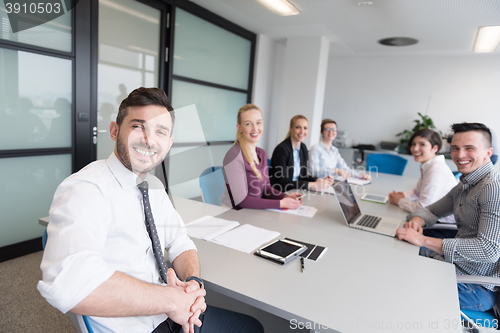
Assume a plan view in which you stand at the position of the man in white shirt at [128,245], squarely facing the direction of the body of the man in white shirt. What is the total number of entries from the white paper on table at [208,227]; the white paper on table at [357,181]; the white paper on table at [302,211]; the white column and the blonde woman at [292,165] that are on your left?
5

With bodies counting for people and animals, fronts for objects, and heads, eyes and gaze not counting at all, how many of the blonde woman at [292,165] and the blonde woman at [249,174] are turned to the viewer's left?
0

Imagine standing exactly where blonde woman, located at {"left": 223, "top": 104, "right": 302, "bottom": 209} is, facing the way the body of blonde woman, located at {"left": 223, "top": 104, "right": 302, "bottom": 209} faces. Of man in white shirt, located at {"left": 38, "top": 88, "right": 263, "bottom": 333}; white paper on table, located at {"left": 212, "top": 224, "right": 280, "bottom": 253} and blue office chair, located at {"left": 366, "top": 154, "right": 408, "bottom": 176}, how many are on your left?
1

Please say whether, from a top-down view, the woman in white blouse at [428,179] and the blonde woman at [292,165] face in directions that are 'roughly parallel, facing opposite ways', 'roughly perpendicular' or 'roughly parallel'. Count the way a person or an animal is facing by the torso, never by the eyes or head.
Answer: roughly parallel, facing opposite ways

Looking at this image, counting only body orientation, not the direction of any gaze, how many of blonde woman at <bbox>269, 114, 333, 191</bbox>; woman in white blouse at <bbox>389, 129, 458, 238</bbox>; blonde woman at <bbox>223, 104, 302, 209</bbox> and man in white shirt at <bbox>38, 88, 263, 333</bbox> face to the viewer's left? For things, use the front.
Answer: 1

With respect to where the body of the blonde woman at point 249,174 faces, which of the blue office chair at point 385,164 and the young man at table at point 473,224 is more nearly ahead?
the young man at table

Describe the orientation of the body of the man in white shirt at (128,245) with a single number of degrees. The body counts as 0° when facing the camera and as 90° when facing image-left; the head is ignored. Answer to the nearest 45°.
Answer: approximately 315°

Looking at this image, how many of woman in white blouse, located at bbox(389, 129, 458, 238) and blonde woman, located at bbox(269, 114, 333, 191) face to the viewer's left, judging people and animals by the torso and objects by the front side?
1

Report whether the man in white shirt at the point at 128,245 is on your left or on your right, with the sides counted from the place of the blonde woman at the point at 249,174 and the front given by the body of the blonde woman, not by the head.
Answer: on your right

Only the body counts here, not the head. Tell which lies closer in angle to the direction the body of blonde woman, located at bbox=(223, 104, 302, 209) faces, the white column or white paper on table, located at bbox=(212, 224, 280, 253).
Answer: the white paper on table

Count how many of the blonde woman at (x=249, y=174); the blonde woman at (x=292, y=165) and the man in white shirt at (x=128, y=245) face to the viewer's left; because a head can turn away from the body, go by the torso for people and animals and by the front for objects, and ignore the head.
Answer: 0

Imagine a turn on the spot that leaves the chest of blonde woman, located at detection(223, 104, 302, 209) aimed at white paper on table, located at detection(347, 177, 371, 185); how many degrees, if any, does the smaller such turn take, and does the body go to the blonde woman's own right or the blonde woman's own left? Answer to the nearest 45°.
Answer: approximately 90° to the blonde woman's own left

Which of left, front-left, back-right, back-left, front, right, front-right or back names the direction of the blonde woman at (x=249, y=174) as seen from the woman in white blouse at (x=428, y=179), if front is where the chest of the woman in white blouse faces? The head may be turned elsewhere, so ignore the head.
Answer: front-left

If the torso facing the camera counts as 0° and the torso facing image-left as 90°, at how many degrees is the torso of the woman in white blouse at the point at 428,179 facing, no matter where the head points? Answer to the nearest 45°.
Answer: approximately 90°

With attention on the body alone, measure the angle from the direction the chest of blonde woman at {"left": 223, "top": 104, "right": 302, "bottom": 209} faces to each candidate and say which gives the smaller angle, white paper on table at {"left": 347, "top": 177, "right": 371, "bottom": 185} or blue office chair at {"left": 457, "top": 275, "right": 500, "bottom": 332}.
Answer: the blue office chair

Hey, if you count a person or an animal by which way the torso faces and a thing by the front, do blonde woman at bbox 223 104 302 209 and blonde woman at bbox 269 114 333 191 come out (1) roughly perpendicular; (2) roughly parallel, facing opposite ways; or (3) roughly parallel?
roughly parallel
